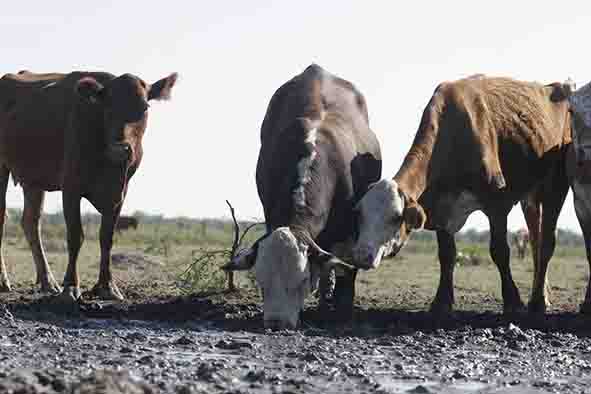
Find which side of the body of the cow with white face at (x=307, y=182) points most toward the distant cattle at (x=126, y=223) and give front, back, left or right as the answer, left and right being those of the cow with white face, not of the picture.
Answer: back

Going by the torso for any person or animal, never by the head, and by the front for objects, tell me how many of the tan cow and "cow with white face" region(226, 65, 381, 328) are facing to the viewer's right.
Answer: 0

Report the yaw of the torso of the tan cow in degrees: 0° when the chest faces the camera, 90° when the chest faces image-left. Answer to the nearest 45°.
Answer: approximately 45°

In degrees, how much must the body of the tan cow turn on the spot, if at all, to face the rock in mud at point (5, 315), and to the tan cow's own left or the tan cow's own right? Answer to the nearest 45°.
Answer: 0° — it already faces it

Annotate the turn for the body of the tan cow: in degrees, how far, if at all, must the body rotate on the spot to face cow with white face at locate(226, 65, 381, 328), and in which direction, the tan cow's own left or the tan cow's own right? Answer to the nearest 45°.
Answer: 0° — it already faces it

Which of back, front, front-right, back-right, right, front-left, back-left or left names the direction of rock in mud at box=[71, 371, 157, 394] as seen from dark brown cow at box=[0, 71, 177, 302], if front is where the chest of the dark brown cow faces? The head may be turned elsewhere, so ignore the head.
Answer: front-right

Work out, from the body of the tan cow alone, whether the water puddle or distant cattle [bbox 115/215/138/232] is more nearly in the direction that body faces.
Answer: the water puddle

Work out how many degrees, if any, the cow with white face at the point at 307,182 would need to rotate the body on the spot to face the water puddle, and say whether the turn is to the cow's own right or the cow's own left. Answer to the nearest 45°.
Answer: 0° — it already faces it

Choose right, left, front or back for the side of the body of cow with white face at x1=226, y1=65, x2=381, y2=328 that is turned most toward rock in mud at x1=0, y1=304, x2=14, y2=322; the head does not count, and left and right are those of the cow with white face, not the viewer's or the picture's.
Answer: right

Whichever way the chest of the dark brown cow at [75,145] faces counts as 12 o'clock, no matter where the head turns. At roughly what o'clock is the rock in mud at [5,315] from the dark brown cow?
The rock in mud is roughly at 2 o'clock from the dark brown cow.

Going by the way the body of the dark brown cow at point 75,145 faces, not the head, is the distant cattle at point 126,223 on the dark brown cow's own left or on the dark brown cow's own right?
on the dark brown cow's own left

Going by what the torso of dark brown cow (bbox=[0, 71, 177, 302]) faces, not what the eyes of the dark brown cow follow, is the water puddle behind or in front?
in front

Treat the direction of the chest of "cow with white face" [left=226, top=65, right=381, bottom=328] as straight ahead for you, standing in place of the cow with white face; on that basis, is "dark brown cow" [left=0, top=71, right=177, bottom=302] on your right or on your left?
on your right
